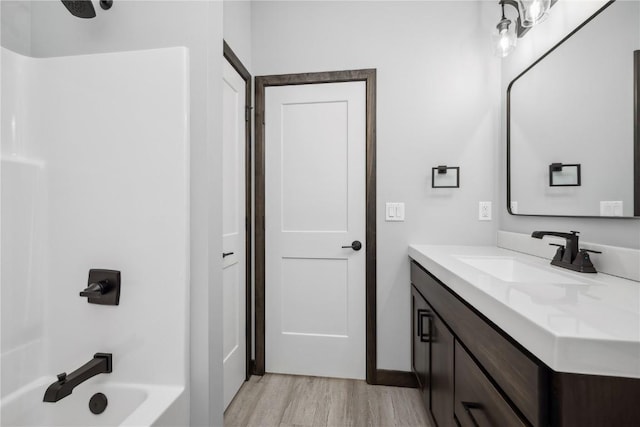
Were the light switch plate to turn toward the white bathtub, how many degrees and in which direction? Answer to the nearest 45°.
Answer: approximately 45° to its right

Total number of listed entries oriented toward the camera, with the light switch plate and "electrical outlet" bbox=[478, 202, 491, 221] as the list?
2

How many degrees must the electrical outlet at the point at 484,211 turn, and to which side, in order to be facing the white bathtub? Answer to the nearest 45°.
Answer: approximately 45° to its right

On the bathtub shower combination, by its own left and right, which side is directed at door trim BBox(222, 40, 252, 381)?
left
